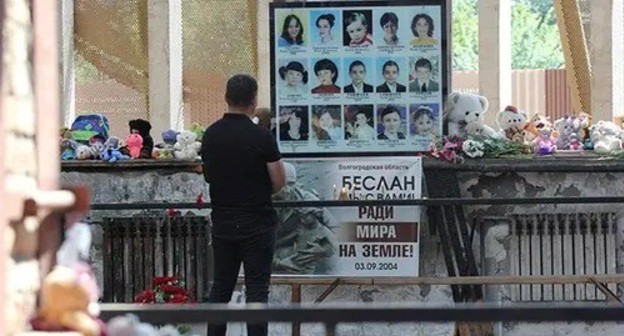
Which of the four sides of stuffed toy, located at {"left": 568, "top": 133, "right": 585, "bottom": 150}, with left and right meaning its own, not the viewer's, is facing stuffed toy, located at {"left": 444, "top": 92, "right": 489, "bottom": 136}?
right

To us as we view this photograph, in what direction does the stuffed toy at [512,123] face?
facing the viewer

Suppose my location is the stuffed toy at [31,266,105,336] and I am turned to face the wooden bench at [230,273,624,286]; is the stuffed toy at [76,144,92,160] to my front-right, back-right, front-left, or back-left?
front-left

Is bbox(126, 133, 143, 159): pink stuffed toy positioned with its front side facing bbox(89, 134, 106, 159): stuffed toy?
no

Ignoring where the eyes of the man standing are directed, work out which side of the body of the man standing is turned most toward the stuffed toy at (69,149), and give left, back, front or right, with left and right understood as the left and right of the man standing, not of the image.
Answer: left

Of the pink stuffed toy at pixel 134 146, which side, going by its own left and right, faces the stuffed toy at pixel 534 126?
left

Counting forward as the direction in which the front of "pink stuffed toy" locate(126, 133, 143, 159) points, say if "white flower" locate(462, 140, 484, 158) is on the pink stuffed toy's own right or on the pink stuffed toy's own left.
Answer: on the pink stuffed toy's own left

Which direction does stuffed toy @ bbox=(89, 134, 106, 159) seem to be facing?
toward the camera

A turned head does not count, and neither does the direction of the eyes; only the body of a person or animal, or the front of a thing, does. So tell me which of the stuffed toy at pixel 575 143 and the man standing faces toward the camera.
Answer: the stuffed toy

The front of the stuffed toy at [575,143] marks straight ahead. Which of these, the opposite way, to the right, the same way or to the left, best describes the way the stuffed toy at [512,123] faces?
the same way

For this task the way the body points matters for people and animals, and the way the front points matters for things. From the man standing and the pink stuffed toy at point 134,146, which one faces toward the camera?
the pink stuffed toy

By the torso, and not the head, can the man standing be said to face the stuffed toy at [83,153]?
no

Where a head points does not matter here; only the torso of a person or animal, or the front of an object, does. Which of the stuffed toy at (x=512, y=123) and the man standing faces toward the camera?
the stuffed toy

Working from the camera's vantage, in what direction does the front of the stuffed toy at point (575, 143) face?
facing the viewer
